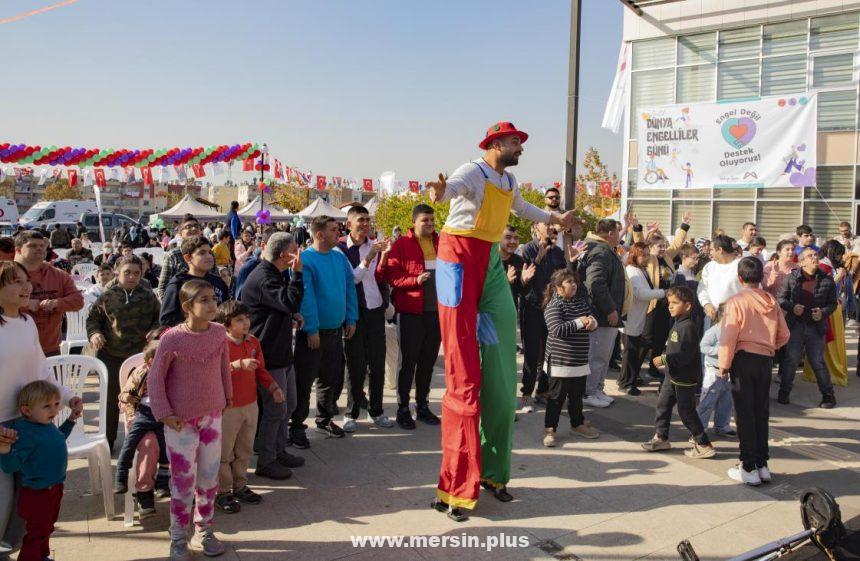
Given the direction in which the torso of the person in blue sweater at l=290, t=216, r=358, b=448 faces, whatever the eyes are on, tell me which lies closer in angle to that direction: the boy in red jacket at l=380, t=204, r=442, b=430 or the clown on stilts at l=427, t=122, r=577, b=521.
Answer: the clown on stilts

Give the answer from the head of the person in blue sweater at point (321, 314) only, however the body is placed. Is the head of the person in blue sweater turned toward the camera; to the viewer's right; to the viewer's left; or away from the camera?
to the viewer's right

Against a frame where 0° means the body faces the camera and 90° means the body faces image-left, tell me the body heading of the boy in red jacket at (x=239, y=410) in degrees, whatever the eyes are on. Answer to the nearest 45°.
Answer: approximately 315°

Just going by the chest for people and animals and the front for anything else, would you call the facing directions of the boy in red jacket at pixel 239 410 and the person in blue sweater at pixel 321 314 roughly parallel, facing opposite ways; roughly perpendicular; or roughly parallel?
roughly parallel

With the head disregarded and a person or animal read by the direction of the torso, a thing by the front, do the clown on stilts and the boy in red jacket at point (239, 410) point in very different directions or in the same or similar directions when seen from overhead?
same or similar directions

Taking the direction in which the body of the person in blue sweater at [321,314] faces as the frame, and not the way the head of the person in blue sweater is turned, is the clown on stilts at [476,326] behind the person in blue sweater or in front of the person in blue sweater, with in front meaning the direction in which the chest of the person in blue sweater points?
in front

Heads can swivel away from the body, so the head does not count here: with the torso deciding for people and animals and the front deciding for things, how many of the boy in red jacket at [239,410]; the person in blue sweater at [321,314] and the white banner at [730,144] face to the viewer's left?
0

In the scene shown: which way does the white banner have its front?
toward the camera

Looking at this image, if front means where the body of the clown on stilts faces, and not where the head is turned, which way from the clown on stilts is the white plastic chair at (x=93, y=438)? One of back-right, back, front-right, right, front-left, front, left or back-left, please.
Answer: back-right

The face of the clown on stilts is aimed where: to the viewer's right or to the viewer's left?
to the viewer's right

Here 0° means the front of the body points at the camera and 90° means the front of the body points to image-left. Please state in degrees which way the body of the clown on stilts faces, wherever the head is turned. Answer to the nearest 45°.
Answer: approximately 315°

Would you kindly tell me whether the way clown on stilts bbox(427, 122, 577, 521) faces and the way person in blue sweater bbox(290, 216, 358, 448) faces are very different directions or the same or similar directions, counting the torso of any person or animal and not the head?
same or similar directions

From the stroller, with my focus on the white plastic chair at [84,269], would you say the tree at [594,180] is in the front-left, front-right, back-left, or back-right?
front-right
